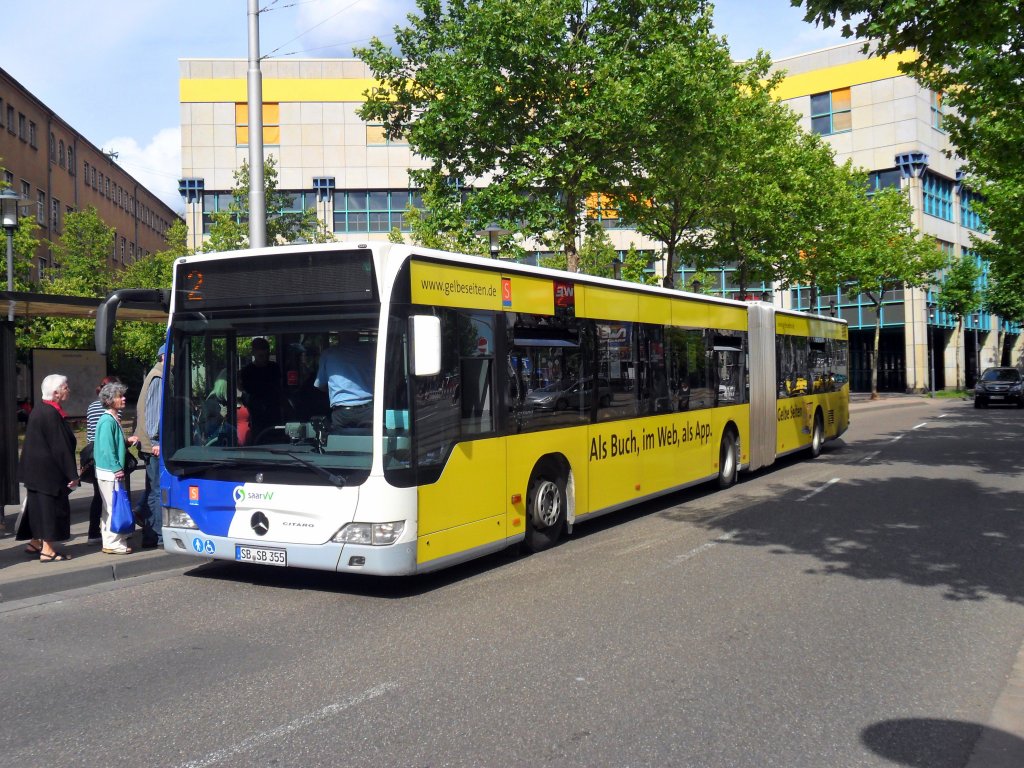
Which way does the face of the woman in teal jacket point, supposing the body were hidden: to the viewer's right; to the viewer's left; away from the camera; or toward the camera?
to the viewer's right

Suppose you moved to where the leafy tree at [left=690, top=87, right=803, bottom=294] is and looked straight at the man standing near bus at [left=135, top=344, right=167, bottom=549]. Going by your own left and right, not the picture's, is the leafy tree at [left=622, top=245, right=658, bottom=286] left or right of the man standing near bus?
right

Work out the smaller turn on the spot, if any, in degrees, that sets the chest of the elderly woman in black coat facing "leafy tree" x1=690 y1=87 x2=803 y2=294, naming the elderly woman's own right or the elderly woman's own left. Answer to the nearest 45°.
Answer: approximately 45° to the elderly woman's own left

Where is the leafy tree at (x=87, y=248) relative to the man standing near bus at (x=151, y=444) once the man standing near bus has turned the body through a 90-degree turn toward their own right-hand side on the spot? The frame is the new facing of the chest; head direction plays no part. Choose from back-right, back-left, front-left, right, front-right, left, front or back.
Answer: back

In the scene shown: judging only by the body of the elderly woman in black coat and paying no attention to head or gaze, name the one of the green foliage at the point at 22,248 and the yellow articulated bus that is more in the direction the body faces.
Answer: the yellow articulated bus

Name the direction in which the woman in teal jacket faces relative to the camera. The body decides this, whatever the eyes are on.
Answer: to the viewer's right

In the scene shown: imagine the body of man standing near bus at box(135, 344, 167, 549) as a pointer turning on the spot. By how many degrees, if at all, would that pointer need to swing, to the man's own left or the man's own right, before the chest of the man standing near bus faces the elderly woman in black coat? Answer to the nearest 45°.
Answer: approximately 135° to the man's own right

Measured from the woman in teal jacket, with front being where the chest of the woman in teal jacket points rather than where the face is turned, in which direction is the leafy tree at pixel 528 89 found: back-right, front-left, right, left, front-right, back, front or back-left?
front-left

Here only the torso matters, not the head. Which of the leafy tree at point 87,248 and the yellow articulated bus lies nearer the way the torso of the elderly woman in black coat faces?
the yellow articulated bus

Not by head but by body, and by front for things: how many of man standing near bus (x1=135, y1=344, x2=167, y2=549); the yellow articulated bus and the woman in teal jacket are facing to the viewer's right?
2

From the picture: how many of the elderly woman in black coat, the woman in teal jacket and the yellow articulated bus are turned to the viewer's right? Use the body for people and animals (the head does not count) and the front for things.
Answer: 2

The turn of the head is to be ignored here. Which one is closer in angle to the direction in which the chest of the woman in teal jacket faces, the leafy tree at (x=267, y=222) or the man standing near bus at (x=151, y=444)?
the man standing near bus

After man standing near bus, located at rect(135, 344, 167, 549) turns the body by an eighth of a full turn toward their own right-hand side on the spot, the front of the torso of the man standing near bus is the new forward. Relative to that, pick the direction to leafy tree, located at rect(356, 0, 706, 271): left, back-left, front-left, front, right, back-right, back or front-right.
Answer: left

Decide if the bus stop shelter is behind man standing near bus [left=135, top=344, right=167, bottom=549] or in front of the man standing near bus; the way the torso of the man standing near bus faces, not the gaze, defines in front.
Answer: behind
